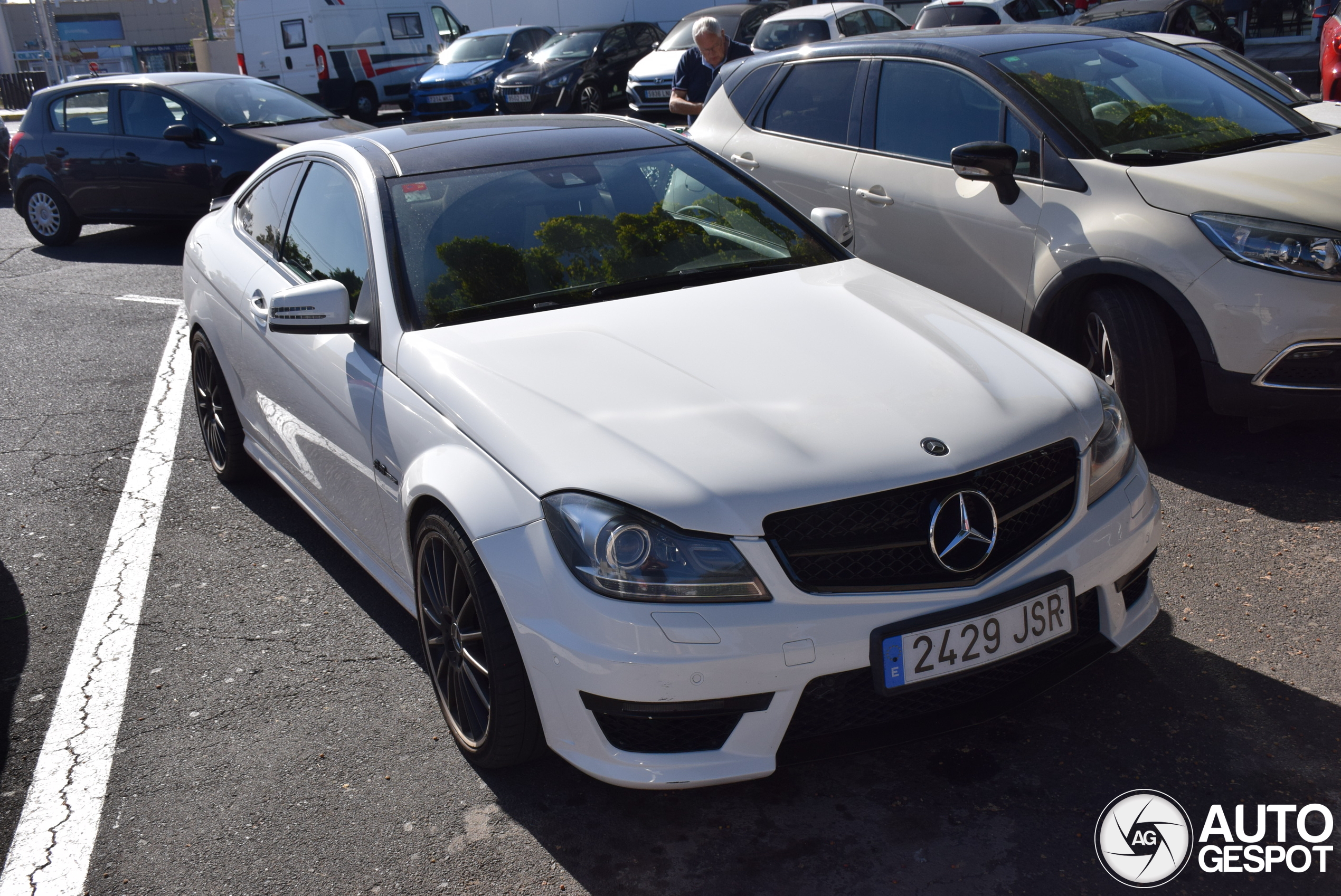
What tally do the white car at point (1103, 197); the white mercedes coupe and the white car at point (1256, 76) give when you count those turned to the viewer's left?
0

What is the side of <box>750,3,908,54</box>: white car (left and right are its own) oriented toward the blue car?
right

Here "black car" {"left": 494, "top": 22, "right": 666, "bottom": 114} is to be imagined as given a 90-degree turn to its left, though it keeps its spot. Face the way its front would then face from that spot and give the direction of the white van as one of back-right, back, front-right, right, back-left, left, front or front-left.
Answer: back

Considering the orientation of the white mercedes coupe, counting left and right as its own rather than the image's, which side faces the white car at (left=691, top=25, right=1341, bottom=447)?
left

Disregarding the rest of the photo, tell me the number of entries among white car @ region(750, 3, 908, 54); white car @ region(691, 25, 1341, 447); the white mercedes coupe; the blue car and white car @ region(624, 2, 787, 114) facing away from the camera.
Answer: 0

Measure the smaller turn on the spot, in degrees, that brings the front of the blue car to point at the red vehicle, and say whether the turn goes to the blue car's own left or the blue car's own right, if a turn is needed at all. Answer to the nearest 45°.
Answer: approximately 90° to the blue car's own left

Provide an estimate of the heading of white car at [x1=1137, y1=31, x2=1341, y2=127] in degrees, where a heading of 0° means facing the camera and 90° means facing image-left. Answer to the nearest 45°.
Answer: approximately 315°

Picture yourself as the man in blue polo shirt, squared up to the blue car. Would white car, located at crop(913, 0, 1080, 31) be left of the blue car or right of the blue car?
right

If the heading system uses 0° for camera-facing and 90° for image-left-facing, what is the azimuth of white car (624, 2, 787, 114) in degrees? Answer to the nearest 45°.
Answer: approximately 45°

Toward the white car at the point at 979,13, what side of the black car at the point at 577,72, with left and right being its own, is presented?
left

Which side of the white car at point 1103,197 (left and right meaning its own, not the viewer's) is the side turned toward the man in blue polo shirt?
back

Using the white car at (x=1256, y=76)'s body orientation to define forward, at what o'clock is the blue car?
The blue car is roughly at 6 o'clock from the white car.

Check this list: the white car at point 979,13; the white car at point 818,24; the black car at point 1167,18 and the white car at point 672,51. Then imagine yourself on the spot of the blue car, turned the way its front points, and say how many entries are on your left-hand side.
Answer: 4

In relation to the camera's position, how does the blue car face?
facing the viewer and to the left of the viewer
